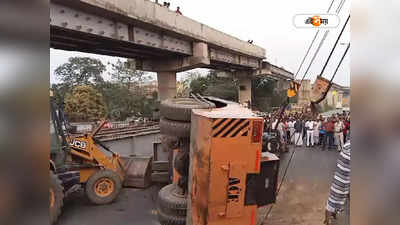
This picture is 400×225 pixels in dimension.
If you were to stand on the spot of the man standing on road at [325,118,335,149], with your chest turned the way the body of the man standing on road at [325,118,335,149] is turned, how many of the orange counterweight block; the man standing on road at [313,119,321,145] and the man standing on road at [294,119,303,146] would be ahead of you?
1

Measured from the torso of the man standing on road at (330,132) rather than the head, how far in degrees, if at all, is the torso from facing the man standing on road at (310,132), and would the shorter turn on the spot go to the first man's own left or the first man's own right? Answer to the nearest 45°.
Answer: approximately 135° to the first man's own right

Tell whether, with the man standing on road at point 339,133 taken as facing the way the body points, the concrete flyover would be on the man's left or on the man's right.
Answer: on the man's right

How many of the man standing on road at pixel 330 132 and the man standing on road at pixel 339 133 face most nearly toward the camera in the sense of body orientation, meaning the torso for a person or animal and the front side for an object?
2

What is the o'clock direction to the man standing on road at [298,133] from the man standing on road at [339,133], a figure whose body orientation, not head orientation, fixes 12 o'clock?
the man standing on road at [298,133] is roughly at 4 o'clock from the man standing on road at [339,133].

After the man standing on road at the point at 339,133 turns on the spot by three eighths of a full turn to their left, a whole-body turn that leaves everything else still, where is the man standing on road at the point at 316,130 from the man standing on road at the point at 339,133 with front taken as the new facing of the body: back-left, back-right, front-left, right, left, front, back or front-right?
left

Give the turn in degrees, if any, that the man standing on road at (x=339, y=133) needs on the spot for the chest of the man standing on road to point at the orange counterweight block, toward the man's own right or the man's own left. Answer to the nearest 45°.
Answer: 0° — they already face it

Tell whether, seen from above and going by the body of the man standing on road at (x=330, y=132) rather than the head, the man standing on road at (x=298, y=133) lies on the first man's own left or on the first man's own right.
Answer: on the first man's own right
